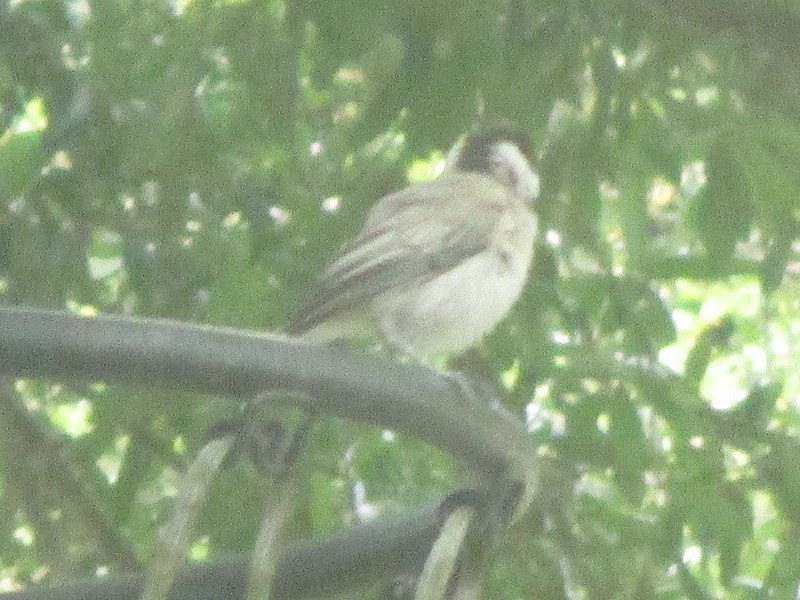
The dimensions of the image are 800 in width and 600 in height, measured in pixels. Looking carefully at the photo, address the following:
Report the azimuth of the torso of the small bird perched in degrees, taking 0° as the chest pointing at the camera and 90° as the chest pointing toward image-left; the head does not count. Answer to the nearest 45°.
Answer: approximately 270°
